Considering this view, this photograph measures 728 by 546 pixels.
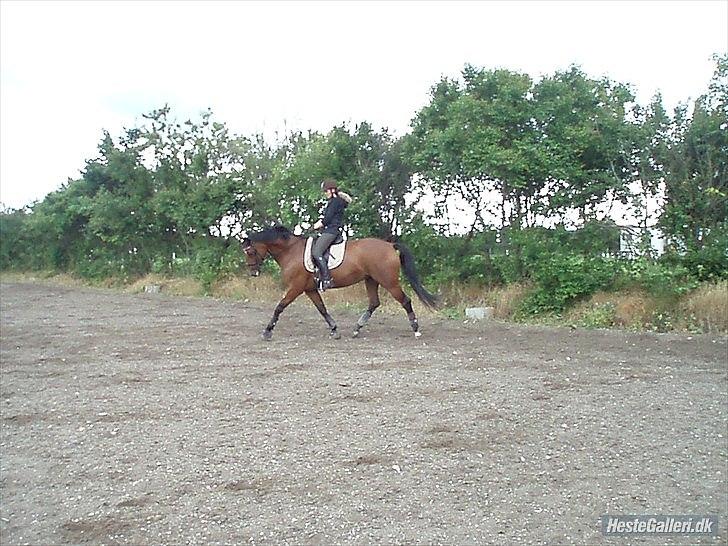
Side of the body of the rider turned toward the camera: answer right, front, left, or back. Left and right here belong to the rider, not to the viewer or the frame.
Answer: left

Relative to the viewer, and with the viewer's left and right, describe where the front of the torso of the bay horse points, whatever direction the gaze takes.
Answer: facing to the left of the viewer
